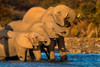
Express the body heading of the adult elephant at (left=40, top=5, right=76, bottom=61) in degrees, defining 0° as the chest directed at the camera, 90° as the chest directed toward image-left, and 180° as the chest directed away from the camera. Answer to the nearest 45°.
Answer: approximately 315°

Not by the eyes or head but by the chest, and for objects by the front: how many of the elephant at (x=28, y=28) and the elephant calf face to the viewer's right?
2

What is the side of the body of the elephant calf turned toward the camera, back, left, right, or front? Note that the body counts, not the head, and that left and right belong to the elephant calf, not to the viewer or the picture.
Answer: right

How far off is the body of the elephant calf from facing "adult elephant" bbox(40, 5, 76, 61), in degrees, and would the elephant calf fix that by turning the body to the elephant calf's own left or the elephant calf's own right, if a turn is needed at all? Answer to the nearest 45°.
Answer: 0° — it already faces it

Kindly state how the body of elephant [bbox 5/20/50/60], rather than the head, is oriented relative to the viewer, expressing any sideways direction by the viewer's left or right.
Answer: facing to the right of the viewer
